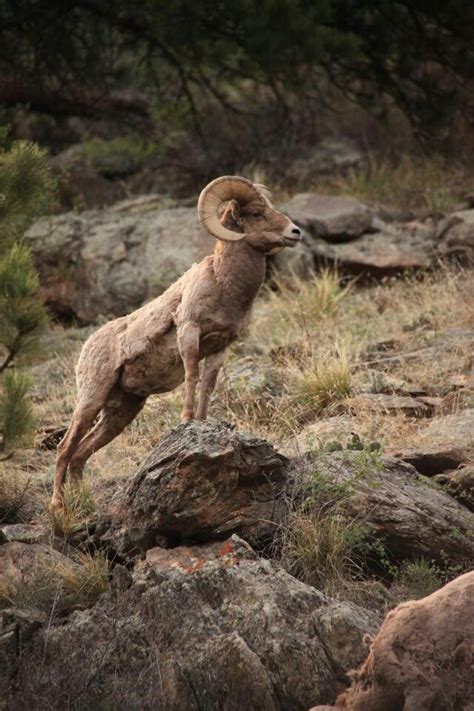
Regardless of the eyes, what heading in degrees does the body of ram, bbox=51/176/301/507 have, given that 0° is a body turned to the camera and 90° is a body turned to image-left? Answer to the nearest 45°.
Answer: approximately 270°

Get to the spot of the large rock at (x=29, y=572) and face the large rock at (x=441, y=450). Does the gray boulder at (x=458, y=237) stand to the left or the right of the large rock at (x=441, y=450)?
left

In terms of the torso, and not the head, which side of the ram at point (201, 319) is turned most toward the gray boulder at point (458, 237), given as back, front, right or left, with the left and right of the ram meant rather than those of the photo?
left

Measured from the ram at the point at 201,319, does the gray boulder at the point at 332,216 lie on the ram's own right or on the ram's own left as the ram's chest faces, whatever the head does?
on the ram's own left

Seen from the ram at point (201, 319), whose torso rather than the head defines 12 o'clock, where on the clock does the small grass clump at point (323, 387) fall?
The small grass clump is roughly at 10 o'clock from the ram.

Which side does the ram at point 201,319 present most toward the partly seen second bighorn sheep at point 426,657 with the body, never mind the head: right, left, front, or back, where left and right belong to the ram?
right

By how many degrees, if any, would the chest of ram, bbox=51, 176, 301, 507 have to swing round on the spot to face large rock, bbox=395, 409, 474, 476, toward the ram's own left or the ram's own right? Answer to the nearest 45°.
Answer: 0° — it already faces it

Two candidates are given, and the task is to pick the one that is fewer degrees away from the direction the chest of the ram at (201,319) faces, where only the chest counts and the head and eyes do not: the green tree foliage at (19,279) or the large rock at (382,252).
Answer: the large rock
